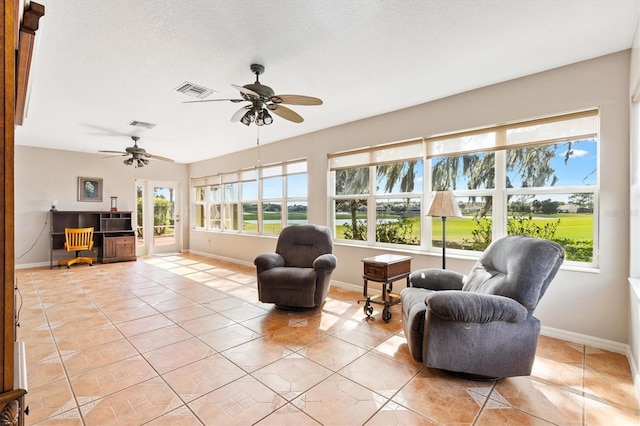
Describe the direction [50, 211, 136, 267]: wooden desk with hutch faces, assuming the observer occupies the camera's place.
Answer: facing the viewer

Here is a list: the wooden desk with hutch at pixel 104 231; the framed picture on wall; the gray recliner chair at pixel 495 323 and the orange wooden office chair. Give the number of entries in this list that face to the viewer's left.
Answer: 1

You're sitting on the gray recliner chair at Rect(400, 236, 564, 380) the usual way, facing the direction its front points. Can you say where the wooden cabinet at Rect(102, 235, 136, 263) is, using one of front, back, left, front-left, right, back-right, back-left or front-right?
front

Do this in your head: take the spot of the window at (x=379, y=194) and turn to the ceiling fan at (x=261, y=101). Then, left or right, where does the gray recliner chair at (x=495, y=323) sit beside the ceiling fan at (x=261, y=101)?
left

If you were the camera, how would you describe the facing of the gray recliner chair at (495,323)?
facing to the left of the viewer

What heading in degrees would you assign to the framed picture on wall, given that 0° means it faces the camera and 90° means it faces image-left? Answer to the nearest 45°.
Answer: approximately 0°

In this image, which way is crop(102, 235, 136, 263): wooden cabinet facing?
toward the camera

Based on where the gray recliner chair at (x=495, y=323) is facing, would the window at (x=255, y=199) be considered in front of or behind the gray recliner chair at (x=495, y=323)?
in front
